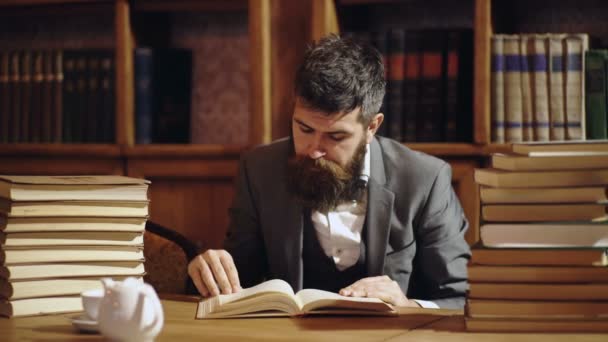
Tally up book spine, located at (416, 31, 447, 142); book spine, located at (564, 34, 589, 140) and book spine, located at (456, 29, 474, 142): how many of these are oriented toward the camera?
3

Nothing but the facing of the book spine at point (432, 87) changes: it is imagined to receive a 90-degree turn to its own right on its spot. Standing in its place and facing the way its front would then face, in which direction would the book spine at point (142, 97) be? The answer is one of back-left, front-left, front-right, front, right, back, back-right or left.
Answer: front

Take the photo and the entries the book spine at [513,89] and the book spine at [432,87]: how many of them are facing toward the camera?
2

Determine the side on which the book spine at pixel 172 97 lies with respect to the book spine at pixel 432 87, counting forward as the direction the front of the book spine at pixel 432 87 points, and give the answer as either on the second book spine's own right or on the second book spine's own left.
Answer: on the second book spine's own right

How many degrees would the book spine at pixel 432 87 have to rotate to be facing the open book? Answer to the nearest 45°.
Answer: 0° — it already faces it

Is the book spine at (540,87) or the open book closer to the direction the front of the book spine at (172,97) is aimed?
the open book

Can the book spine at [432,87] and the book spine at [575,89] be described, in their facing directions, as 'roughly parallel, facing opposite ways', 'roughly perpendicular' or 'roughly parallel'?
roughly parallel

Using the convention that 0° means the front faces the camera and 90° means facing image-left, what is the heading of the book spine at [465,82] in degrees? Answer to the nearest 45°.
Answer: approximately 0°

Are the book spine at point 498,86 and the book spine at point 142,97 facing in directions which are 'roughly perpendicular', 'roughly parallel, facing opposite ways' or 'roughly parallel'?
roughly parallel

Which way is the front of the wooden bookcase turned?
toward the camera

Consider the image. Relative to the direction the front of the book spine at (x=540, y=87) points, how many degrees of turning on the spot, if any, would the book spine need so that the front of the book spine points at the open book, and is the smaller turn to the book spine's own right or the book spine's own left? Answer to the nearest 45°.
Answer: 0° — it already faces it

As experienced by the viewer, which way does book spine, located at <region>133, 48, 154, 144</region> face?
facing the viewer

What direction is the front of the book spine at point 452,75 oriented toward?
toward the camera
